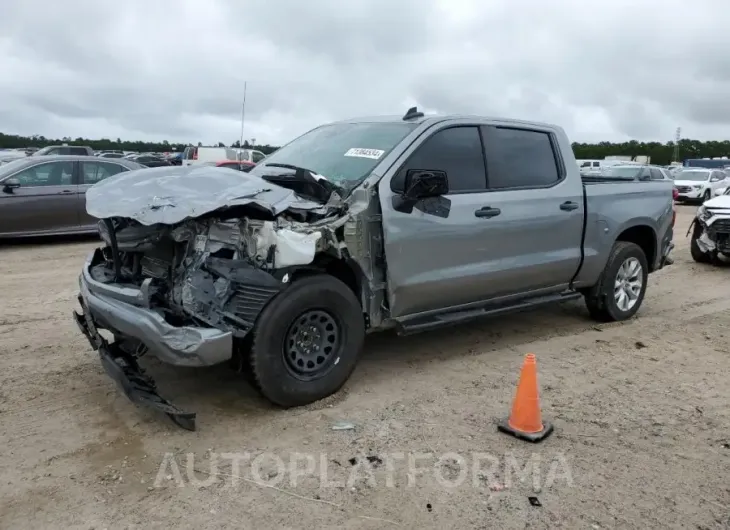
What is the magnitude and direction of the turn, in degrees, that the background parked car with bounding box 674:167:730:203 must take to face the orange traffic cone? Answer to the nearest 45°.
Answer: approximately 45° to its left

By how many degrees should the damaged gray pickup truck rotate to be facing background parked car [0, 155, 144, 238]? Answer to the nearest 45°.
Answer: approximately 90° to its right

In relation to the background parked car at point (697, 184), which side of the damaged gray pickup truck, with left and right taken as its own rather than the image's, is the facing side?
back

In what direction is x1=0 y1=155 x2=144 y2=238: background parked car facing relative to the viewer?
to the viewer's left

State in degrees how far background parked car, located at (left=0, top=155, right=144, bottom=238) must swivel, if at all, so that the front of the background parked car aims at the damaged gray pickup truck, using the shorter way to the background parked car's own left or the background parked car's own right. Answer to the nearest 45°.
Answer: approximately 90° to the background parked car's own left

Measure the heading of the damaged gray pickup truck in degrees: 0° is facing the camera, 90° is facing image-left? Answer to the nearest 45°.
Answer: approximately 45°

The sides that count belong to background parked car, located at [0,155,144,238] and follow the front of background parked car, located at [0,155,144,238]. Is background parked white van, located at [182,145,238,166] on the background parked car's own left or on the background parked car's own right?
on the background parked car's own right

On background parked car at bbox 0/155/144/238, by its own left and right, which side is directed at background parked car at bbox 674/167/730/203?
back
